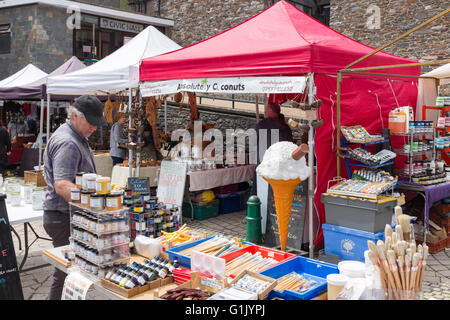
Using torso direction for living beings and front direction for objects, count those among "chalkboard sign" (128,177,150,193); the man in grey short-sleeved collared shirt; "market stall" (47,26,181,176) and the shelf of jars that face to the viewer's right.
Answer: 1

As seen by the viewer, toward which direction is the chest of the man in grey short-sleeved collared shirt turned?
to the viewer's right

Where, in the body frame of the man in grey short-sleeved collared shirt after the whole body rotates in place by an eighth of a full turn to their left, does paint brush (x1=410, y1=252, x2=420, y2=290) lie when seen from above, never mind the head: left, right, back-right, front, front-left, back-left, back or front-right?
right

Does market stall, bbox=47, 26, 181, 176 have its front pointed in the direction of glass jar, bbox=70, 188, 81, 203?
yes

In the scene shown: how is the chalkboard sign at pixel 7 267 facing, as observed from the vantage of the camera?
facing the viewer and to the right of the viewer

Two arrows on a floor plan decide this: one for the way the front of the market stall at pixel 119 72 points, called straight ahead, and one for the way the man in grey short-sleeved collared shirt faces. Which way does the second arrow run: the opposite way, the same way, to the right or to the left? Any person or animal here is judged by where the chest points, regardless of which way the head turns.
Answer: to the left

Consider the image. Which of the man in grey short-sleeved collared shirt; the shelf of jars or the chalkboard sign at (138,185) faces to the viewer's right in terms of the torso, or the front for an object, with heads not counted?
the man in grey short-sleeved collared shirt

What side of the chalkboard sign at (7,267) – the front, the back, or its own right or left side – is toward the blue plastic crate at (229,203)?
left

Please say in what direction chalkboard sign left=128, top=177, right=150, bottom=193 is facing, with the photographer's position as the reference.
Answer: facing the viewer

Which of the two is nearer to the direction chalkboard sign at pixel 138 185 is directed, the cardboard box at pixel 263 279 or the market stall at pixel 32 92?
the cardboard box

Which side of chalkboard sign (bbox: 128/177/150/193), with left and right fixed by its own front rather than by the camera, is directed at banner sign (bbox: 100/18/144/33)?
back

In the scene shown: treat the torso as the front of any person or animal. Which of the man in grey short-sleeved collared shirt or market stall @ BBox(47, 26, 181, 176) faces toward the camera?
the market stall

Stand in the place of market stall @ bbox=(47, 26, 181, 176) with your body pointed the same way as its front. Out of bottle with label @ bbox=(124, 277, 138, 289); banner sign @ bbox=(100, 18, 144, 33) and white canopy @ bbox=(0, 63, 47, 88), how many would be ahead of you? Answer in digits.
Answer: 1

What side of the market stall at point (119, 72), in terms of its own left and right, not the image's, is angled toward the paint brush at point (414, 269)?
front

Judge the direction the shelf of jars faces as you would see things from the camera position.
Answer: facing the viewer and to the left of the viewer

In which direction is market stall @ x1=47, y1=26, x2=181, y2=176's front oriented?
toward the camera
